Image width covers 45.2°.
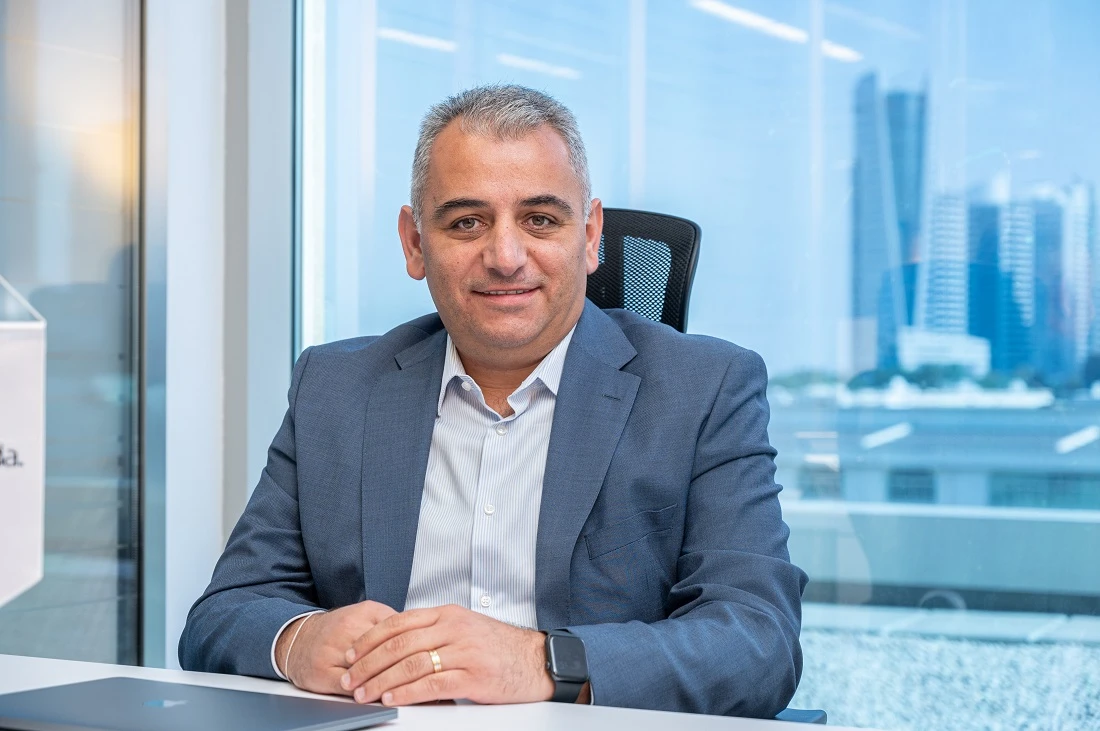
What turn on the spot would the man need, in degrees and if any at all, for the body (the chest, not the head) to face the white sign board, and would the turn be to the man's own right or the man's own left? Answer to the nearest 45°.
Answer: approximately 45° to the man's own right

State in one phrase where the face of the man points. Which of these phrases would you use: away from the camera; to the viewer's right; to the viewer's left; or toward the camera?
toward the camera

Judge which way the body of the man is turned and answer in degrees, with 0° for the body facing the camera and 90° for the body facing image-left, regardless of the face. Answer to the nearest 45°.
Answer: approximately 0°

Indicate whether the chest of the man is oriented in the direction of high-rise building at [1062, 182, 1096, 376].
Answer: no

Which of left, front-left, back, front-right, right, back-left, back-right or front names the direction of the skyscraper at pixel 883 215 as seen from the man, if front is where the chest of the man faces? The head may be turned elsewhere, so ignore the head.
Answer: back-left

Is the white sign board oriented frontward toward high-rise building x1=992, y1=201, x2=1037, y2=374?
no

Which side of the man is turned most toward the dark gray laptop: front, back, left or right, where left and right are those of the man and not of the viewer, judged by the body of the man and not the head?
front

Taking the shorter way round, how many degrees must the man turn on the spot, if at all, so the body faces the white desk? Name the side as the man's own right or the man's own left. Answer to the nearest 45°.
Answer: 0° — they already face it

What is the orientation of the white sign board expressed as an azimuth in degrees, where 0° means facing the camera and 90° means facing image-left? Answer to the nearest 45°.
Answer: approximately 315°

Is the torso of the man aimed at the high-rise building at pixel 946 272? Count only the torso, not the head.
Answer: no

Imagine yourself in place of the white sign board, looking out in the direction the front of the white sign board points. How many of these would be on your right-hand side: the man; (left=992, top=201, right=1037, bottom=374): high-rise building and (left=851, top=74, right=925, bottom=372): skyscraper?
0

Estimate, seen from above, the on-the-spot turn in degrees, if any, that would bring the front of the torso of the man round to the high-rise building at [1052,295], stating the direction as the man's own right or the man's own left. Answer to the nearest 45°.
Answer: approximately 135° to the man's own left
